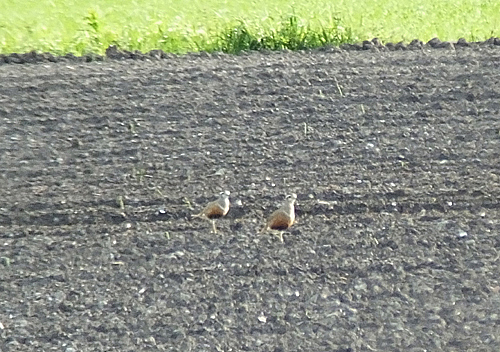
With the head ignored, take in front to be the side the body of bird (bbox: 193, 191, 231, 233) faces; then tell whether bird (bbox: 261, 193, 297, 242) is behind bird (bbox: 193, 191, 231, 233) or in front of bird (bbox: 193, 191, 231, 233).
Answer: in front

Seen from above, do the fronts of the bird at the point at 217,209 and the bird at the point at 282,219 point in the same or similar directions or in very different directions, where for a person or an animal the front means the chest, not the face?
same or similar directions

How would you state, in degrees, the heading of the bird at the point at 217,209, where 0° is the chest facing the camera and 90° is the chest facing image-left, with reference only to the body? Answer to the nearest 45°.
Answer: approximately 270°

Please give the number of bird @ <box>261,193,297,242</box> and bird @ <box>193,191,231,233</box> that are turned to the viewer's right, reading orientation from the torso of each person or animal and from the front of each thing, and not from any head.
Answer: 2

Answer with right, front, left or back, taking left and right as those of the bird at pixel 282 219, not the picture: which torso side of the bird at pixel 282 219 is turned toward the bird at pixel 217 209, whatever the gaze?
back

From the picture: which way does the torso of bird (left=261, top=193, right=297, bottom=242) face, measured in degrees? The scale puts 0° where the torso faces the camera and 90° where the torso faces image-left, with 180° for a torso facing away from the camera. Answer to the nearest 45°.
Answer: approximately 270°
